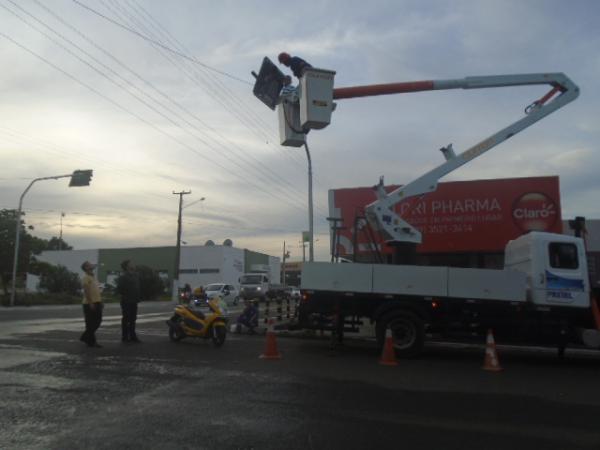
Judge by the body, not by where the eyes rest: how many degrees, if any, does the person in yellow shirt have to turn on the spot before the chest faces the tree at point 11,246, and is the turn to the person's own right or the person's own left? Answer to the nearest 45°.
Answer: approximately 90° to the person's own left

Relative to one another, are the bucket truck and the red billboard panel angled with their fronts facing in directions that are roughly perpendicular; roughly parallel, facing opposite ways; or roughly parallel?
roughly perpendicular

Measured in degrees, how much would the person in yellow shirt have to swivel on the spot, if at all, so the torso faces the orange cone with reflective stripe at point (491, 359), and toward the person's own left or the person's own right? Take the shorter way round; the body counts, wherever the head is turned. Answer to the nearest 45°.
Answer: approximately 45° to the person's own right

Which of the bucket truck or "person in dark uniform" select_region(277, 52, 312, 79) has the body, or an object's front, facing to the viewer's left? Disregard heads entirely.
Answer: the person in dark uniform

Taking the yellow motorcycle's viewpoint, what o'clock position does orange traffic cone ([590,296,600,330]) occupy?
The orange traffic cone is roughly at 11 o'clock from the yellow motorcycle.

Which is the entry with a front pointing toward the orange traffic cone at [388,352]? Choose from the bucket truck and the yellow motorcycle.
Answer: the yellow motorcycle

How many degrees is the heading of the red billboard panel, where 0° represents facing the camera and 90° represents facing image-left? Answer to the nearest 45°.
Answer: approximately 0°

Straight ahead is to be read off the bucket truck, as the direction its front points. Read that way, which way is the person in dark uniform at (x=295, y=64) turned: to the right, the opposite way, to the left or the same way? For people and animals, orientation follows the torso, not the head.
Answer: the opposite way

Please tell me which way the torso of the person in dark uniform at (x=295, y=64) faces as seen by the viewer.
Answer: to the viewer's left

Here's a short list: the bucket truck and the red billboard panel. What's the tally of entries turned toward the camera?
1

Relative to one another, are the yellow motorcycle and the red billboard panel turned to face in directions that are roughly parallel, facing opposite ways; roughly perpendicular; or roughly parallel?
roughly perpendicular

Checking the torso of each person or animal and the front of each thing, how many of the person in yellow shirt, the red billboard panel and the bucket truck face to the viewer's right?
2

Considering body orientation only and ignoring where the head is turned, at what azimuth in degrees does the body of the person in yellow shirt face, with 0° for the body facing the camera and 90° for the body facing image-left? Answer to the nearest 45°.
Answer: approximately 270°

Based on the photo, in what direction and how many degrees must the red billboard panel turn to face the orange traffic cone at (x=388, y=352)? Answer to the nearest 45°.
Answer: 0° — it already faces it

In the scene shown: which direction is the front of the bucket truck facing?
to the viewer's right
